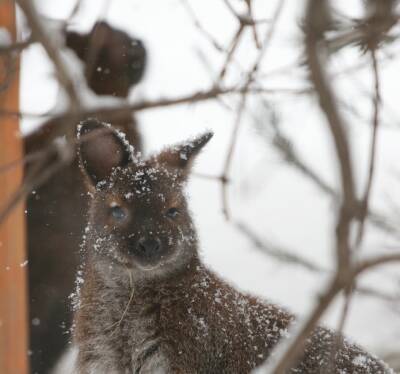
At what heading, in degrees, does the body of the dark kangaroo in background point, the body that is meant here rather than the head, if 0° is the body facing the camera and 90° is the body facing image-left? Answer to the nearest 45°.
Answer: approximately 315°

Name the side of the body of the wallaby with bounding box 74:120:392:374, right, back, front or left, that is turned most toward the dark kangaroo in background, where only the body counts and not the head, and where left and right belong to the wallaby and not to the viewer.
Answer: right

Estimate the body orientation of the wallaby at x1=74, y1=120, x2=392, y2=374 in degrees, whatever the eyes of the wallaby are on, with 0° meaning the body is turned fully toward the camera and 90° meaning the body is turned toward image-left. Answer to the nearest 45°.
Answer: approximately 45°
